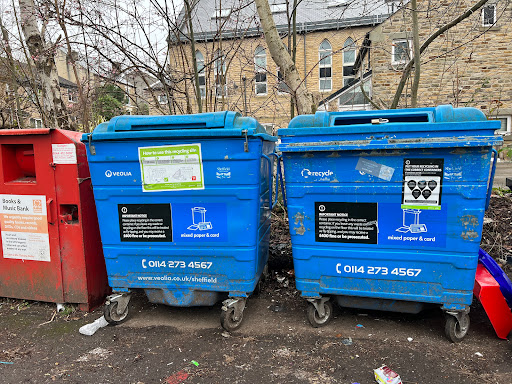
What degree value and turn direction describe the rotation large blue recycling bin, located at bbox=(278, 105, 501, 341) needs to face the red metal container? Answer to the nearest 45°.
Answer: approximately 90° to its right

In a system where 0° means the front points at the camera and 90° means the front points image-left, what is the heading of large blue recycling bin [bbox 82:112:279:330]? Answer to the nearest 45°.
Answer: approximately 0°

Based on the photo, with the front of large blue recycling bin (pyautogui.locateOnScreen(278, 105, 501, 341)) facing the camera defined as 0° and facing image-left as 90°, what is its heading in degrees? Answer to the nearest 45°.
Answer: approximately 0°

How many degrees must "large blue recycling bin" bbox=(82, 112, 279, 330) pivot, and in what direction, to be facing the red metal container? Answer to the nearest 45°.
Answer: approximately 135° to its right
